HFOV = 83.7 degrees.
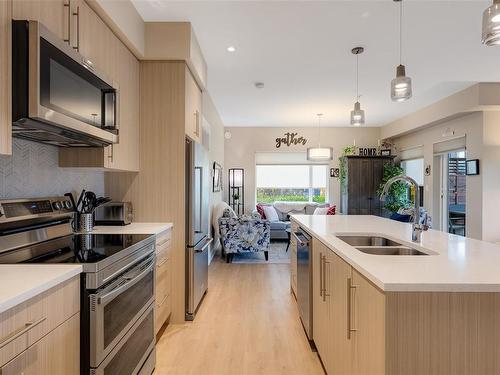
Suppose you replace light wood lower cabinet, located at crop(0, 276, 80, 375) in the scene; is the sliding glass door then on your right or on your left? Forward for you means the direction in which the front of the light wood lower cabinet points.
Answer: on your left

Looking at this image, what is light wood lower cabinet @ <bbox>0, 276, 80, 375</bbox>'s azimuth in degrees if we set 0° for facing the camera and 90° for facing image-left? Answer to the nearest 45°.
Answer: approximately 315°

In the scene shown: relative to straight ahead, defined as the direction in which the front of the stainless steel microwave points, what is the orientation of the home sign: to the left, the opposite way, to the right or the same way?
to the right

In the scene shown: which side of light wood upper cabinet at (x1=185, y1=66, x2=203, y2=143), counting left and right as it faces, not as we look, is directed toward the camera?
right

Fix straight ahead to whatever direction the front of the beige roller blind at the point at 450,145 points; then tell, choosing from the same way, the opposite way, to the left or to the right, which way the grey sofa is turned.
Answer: to the left

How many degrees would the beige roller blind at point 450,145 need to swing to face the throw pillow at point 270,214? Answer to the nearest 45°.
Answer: approximately 45° to its right

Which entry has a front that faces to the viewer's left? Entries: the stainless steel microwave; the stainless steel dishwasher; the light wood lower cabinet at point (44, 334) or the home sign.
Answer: the stainless steel dishwasher

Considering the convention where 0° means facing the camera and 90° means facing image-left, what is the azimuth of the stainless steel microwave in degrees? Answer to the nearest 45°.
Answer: approximately 315°

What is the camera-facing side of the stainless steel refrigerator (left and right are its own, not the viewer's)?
right

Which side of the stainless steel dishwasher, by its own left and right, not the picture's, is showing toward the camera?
left

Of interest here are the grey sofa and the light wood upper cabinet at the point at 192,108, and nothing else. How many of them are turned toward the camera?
1

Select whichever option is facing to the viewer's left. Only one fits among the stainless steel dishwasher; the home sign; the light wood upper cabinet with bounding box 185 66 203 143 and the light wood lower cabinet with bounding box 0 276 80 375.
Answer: the stainless steel dishwasher

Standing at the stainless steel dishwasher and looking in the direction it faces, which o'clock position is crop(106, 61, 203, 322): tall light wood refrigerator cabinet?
The tall light wood refrigerator cabinet is roughly at 12 o'clock from the stainless steel dishwasher.
